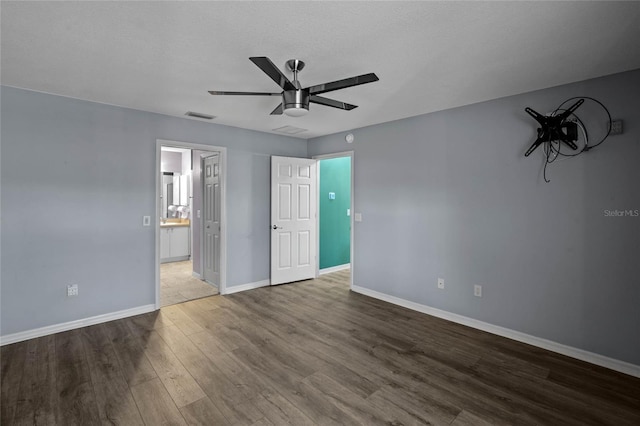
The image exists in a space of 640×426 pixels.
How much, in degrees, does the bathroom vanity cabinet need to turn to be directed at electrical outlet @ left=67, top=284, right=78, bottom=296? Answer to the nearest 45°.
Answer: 0° — it already faces it
